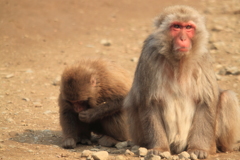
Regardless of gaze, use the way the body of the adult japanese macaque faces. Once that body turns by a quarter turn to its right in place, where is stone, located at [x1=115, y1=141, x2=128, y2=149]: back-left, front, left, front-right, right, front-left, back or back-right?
front-right

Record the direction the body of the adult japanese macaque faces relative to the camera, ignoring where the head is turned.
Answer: toward the camera

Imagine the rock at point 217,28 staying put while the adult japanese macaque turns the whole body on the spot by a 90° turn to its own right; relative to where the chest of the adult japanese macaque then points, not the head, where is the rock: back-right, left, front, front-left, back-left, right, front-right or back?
right

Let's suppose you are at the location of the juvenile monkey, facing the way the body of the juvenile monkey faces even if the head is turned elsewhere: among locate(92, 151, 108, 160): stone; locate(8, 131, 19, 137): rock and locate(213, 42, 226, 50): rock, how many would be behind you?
1

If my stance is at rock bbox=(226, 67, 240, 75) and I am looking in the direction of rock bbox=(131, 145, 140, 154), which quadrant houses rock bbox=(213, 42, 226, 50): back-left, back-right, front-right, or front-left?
back-right

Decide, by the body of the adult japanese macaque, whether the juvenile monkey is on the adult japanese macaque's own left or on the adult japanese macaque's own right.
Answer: on the adult japanese macaque's own right

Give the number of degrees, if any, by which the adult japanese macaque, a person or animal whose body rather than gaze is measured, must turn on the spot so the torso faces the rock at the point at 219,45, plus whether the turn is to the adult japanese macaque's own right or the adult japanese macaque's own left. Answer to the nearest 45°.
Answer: approximately 180°

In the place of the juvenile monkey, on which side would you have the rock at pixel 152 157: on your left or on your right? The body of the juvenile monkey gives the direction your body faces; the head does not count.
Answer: on your left

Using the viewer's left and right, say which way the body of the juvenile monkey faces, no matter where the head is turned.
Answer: facing the viewer and to the left of the viewer

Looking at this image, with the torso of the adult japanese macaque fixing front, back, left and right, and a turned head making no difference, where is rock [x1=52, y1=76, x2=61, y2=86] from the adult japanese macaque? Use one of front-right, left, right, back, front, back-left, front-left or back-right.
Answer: back-right
